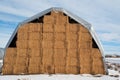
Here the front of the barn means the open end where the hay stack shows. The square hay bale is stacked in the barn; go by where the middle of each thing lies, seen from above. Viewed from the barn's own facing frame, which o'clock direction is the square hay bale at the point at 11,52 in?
The square hay bale is roughly at 3 o'clock from the barn.

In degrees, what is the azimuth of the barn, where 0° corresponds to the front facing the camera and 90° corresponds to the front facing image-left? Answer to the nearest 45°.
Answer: approximately 0°

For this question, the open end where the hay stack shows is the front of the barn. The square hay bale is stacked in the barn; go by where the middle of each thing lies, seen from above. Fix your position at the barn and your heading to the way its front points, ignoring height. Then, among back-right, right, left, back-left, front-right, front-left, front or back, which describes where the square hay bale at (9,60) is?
right
